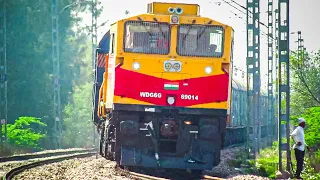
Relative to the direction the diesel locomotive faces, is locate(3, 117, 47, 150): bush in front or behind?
behind

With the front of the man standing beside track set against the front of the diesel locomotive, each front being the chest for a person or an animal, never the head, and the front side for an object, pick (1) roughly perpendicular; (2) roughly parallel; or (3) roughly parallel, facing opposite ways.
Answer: roughly perpendicular

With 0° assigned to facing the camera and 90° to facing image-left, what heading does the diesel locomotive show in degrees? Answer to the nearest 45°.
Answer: approximately 0°

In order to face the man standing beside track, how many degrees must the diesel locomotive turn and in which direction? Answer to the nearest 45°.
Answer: approximately 90° to its left

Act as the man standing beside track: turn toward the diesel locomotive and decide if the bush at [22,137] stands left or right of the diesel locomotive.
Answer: right
